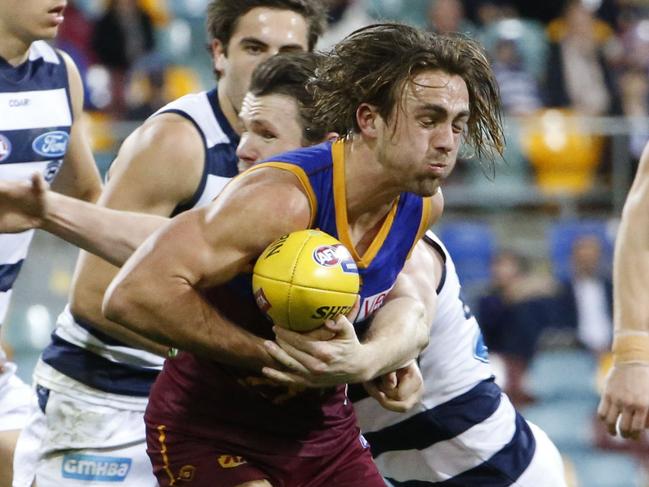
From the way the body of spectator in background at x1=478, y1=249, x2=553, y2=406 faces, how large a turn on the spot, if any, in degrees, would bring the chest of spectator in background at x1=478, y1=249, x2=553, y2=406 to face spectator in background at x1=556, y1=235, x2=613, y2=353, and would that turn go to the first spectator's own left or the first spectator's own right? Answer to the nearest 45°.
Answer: approximately 135° to the first spectator's own left

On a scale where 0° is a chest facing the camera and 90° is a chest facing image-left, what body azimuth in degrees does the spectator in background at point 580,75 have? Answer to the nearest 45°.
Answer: approximately 0°

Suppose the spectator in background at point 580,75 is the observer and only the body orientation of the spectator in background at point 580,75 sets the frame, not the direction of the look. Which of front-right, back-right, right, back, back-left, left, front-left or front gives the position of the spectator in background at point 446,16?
right

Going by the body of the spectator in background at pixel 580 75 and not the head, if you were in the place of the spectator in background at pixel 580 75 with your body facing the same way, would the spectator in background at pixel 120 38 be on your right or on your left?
on your right

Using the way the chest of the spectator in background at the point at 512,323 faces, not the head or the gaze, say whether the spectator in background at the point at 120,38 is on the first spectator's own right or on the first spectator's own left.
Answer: on the first spectator's own right

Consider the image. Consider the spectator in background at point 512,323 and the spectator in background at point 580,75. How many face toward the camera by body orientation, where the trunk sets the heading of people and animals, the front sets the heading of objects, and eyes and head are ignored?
2

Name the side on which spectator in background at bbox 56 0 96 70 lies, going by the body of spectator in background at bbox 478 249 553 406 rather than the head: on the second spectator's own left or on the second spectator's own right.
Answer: on the second spectator's own right

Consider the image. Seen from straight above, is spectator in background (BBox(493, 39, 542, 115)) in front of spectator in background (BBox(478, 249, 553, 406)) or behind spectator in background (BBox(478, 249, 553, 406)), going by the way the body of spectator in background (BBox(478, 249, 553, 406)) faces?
behind

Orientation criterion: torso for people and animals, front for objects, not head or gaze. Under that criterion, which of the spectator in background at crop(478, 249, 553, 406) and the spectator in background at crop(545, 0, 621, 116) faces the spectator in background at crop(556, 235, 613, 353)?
the spectator in background at crop(545, 0, 621, 116)
